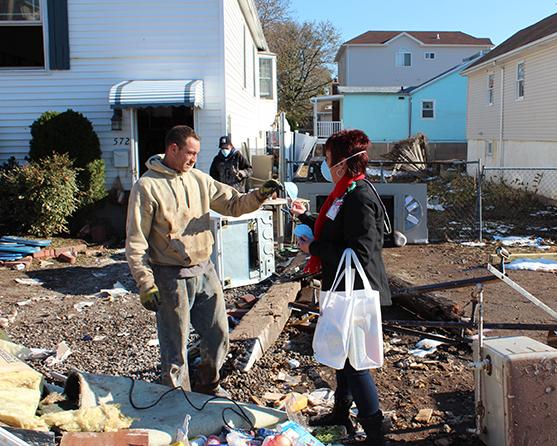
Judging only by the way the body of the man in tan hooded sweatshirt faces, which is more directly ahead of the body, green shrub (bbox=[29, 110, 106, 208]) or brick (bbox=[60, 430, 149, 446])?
the brick

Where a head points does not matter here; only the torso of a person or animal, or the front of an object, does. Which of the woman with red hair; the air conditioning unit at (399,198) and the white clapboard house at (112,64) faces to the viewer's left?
the woman with red hair

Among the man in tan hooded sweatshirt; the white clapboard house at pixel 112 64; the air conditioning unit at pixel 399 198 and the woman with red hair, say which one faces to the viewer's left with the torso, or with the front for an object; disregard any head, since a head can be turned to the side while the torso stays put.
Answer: the woman with red hair

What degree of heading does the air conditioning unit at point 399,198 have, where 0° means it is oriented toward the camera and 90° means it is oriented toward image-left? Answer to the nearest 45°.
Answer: approximately 0°

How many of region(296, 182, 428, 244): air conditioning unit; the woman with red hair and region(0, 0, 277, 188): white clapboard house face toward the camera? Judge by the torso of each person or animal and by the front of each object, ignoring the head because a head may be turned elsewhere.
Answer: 2

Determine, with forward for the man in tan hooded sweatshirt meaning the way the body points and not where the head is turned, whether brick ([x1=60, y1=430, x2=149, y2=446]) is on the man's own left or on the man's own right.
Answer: on the man's own right

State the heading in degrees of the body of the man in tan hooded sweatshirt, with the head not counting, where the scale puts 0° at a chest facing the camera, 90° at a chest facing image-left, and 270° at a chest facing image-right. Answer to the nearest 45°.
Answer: approximately 315°

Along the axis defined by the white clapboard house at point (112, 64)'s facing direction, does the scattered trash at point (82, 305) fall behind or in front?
in front

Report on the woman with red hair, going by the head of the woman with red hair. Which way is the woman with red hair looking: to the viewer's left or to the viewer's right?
to the viewer's left

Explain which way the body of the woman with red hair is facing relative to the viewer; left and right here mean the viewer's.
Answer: facing to the left of the viewer

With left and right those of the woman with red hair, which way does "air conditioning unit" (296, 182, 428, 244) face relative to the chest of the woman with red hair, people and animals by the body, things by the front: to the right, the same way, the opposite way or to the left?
to the left
